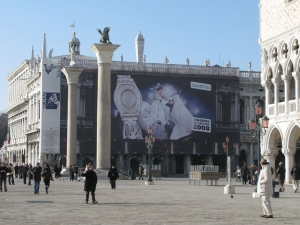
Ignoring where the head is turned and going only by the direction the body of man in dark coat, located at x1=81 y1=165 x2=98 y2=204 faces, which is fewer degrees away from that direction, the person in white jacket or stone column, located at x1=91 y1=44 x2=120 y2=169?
the person in white jacket

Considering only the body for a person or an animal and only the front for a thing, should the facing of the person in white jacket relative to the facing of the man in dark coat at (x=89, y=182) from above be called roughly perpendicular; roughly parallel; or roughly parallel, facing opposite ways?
roughly perpendicular

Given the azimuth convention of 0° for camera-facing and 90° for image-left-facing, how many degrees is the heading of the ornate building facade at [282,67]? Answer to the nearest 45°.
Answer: approximately 45°

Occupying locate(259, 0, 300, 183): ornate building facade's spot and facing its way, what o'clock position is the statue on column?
The statue on column is roughly at 2 o'clock from the ornate building facade.

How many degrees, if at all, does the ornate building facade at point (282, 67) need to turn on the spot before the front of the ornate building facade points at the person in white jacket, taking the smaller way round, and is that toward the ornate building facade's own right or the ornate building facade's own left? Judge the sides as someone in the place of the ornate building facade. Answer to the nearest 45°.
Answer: approximately 45° to the ornate building facade's own left

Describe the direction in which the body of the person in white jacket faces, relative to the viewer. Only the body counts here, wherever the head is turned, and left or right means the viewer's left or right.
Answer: facing to the left of the viewer

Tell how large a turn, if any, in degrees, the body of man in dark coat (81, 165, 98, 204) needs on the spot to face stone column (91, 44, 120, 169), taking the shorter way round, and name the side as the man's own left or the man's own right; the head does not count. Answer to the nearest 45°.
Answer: approximately 180°

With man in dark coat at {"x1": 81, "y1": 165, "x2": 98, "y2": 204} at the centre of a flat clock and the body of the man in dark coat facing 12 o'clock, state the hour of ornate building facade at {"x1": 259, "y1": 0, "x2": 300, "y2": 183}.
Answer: The ornate building facade is roughly at 7 o'clock from the man in dark coat.

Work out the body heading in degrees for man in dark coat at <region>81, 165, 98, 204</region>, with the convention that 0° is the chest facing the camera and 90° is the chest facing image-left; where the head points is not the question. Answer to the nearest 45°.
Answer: approximately 0°
